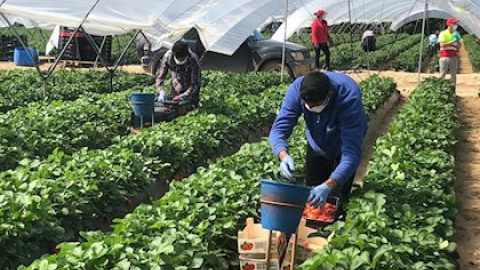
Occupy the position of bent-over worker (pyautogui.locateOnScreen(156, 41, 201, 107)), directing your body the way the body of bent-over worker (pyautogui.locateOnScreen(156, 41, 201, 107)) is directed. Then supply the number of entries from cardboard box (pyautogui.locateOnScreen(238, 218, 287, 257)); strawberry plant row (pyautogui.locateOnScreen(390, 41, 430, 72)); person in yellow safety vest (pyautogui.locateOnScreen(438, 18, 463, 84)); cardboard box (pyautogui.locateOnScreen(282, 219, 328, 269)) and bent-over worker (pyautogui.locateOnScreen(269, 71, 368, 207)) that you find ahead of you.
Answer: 3

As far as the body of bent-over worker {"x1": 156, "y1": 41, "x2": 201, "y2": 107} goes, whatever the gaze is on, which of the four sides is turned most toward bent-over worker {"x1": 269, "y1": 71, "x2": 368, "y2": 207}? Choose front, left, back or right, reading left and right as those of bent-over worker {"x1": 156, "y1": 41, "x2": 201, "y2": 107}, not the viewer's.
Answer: front

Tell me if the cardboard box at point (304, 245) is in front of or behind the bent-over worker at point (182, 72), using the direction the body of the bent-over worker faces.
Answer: in front

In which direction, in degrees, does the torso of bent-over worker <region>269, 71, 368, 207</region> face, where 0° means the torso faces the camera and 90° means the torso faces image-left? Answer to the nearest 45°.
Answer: approximately 45°

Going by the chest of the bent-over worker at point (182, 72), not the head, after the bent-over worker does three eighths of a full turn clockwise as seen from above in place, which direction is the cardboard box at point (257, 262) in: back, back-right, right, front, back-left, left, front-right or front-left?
back-left

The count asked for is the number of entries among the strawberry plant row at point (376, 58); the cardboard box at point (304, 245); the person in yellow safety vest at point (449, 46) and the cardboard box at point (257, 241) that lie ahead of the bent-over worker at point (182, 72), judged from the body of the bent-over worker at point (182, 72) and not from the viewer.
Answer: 2

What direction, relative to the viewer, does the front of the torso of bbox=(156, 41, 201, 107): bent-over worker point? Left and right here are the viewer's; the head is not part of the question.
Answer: facing the viewer

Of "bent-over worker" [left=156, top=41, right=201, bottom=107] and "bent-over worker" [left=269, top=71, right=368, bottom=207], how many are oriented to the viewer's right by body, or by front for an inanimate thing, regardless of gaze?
0

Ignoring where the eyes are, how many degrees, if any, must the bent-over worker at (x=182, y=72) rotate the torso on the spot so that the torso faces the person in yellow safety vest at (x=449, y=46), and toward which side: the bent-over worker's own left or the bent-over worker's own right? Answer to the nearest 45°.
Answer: approximately 135° to the bent-over worker's own left

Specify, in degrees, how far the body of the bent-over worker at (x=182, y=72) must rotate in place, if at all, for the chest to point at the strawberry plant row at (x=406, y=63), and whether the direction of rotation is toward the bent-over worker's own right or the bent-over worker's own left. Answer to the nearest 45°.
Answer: approximately 135° to the bent-over worker's own left

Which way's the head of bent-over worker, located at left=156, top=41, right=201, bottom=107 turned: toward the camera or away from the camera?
toward the camera

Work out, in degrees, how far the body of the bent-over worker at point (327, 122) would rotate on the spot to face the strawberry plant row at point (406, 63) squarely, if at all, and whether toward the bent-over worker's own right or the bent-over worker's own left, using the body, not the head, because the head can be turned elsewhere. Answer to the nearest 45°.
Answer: approximately 135° to the bent-over worker's own right

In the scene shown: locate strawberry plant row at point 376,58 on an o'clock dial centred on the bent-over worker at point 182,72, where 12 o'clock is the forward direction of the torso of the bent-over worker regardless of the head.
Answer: The strawberry plant row is roughly at 7 o'clock from the bent-over worker.

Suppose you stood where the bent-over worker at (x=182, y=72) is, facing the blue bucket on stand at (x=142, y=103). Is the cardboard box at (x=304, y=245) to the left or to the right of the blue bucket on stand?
left

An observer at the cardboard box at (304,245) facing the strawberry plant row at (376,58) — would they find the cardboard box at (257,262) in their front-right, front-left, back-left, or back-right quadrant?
back-left

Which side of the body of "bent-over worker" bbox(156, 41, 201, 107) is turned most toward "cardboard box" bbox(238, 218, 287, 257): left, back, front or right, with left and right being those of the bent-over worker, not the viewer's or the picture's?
front
